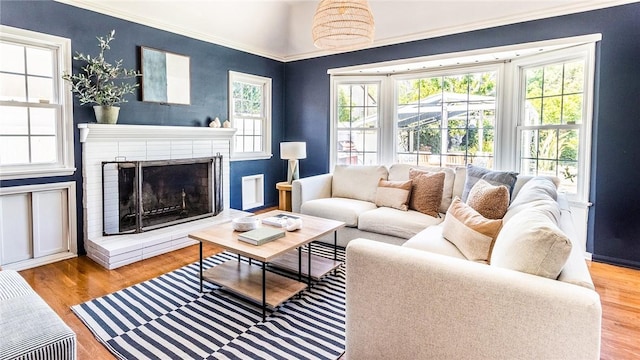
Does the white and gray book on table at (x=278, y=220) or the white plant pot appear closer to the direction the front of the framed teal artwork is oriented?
the white and gray book on table

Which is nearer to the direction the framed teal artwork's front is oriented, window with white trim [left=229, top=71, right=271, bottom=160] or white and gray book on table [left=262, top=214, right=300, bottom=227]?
the white and gray book on table

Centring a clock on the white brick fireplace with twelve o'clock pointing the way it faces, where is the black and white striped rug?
The black and white striped rug is roughly at 1 o'clock from the white brick fireplace.

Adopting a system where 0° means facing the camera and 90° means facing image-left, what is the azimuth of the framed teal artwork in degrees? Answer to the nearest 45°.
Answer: approximately 315°
